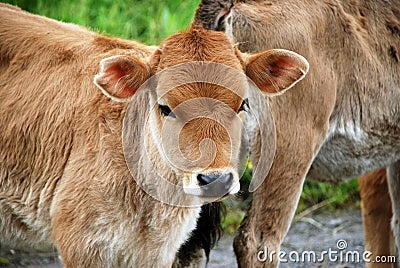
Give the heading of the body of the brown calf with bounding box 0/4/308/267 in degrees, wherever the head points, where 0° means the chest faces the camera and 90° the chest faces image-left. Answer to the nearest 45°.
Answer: approximately 315°
